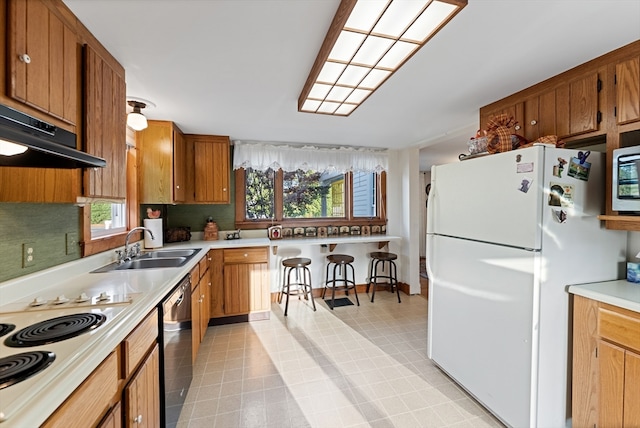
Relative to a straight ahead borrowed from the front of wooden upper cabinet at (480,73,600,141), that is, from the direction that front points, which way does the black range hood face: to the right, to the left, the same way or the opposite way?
the opposite way

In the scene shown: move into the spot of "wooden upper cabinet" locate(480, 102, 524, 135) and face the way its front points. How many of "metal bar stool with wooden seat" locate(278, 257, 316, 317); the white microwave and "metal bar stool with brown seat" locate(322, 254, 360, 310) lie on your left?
1

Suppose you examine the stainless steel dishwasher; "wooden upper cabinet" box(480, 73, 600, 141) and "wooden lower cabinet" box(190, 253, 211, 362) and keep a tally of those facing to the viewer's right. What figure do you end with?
2

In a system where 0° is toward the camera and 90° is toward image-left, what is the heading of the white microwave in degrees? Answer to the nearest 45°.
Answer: approximately 45°

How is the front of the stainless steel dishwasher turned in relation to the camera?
facing to the right of the viewer

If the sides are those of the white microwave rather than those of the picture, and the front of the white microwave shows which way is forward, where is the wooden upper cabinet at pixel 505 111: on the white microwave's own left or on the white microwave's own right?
on the white microwave's own right

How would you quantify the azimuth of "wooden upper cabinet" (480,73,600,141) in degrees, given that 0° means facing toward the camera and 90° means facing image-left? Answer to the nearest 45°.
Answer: approximately 45°

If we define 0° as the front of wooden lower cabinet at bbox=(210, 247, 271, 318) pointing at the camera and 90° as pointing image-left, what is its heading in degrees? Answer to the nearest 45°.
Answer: approximately 0°
